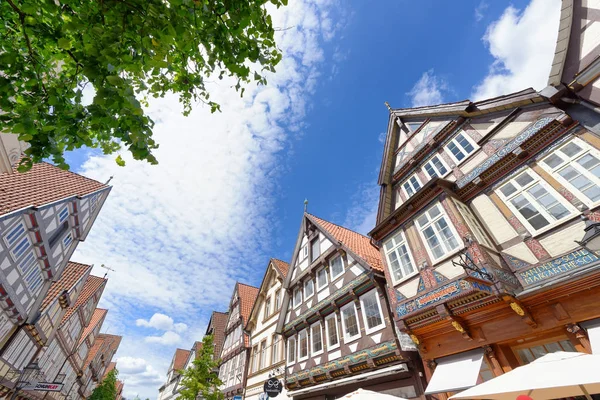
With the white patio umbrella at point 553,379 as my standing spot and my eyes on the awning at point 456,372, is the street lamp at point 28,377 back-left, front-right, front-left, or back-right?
front-left

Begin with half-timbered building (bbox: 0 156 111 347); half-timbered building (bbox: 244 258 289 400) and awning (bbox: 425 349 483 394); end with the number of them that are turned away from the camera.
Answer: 0

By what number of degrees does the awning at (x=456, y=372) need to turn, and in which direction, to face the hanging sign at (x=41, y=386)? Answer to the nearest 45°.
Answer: approximately 45° to its right

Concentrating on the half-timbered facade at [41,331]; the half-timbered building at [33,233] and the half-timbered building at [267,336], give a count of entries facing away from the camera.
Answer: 0

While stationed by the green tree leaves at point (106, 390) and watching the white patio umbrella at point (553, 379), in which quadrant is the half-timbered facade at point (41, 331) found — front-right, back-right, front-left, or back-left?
front-right

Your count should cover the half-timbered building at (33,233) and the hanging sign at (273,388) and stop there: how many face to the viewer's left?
0

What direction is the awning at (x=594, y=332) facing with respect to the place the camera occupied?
facing the viewer and to the left of the viewer

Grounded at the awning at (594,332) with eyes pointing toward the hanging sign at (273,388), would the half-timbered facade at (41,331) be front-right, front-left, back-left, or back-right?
front-left

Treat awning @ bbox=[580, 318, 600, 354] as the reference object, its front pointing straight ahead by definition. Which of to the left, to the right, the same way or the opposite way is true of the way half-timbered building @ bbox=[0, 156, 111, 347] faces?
the opposite way

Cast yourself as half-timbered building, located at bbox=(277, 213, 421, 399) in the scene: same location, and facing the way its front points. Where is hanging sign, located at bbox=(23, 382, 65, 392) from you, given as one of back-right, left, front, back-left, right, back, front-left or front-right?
front-right

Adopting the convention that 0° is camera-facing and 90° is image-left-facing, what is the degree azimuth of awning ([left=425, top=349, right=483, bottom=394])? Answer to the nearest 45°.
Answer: approximately 45°

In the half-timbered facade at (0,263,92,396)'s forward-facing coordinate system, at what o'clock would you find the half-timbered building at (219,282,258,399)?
The half-timbered building is roughly at 11 o'clock from the half-timbered facade.

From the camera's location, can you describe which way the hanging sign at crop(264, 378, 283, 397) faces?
facing the viewer

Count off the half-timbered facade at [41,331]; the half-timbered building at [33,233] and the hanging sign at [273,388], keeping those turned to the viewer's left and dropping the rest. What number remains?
0

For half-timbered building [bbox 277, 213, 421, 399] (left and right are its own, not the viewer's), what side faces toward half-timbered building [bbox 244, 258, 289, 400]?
right

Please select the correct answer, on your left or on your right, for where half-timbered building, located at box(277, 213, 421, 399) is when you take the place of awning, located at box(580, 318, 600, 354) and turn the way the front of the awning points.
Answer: on your right
